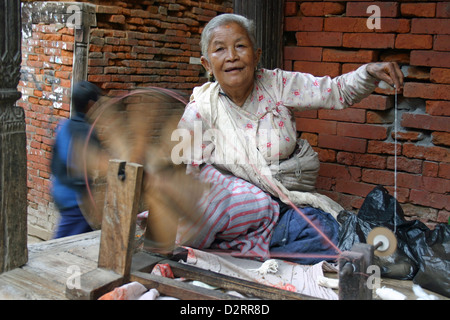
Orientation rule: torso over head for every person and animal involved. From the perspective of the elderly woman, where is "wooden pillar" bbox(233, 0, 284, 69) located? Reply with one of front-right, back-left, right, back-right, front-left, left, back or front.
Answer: back

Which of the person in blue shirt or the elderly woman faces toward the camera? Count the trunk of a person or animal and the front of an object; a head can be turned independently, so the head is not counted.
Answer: the elderly woman

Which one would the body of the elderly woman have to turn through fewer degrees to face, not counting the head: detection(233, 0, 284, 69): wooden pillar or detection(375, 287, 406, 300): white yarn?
the white yarn

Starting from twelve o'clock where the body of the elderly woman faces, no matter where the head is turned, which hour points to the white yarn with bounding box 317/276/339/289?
The white yarn is roughly at 11 o'clock from the elderly woman.

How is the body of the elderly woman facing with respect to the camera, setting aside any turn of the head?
toward the camera

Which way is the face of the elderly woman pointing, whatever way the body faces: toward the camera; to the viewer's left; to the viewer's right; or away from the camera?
toward the camera

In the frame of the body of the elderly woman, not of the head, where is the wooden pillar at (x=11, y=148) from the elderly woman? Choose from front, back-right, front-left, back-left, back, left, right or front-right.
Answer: front-right
